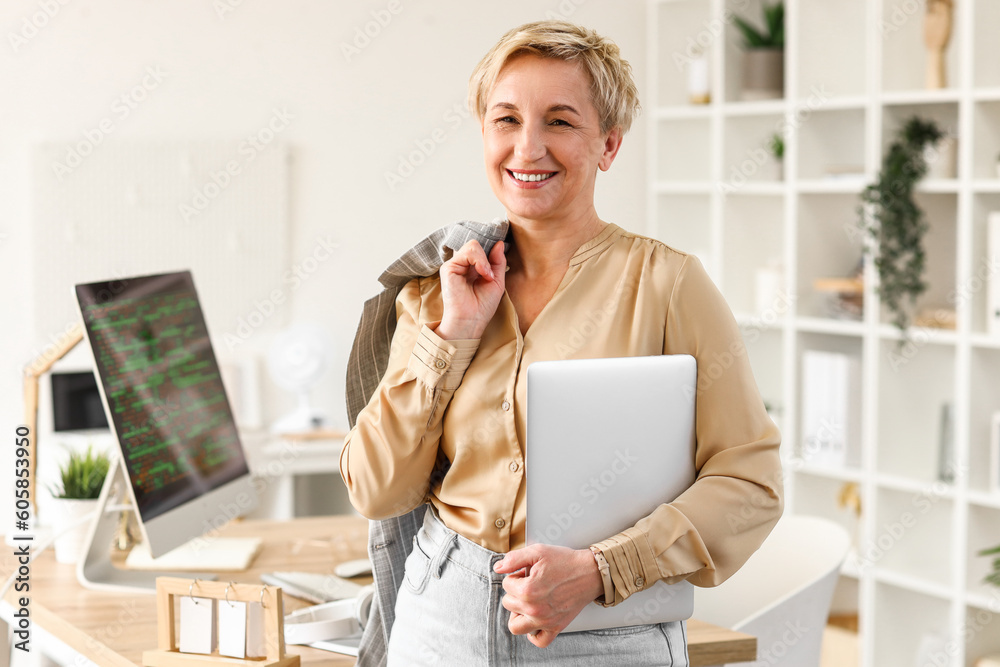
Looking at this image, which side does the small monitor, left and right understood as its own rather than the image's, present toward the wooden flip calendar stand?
front

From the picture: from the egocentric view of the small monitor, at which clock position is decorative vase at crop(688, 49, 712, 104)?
The decorative vase is roughly at 9 o'clock from the small monitor.

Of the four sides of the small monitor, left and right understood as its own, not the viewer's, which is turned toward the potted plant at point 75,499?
front

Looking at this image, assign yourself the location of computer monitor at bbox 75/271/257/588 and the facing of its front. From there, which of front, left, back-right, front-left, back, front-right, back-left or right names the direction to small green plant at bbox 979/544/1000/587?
front-left

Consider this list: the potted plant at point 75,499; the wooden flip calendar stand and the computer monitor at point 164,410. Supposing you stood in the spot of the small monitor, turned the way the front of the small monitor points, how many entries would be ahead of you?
3

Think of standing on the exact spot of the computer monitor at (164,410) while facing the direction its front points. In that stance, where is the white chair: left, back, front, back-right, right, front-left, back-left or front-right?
front-left

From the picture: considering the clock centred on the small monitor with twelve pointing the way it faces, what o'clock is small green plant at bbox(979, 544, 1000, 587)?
The small green plant is roughly at 10 o'clock from the small monitor.

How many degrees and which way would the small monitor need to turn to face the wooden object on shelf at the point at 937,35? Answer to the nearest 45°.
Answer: approximately 90° to its left

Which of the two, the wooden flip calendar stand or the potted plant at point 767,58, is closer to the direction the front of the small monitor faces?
the wooden flip calendar stand

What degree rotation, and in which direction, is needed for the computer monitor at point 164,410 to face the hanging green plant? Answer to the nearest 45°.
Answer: approximately 45° to its left

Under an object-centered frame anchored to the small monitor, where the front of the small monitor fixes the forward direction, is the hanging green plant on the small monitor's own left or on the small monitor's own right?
on the small monitor's own left

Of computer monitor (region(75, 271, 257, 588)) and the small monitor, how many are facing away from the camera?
0

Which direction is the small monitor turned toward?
toward the camera

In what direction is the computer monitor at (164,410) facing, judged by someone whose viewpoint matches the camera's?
facing the viewer and to the right of the viewer

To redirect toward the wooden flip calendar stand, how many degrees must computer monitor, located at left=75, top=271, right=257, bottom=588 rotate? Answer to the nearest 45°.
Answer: approximately 45° to its right

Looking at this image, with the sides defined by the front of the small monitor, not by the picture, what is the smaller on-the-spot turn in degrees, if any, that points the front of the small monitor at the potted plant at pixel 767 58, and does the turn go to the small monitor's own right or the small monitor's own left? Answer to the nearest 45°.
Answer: approximately 90° to the small monitor's own left
